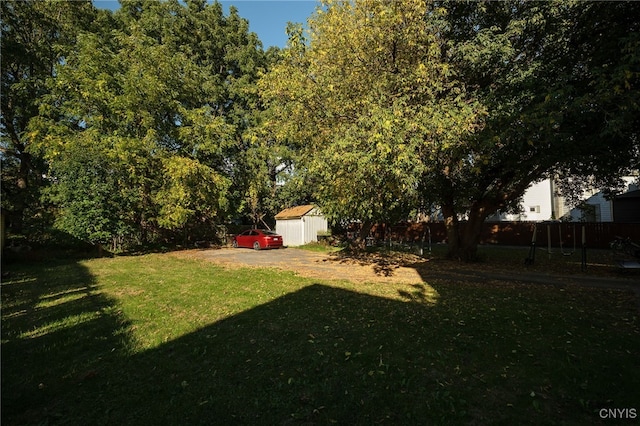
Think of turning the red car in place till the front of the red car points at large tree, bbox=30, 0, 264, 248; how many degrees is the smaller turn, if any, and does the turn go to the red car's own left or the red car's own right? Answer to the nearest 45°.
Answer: approximately 45° to the red car's own left

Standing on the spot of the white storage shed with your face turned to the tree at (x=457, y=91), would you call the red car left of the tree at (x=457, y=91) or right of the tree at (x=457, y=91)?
right

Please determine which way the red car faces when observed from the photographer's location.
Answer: facing away from the viewer and to the left of the viewer

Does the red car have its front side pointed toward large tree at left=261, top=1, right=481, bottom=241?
no

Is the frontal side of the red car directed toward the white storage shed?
no

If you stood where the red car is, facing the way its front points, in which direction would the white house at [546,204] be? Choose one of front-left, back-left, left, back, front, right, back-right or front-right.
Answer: back-right

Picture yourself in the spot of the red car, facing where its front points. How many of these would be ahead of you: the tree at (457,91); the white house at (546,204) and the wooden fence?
0

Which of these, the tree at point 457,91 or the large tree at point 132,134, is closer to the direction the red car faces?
the large tree

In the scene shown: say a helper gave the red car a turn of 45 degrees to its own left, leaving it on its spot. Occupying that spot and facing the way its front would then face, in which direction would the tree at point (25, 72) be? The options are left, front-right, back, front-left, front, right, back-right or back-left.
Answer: front

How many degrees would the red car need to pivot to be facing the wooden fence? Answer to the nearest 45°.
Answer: approximately 135° to its right
